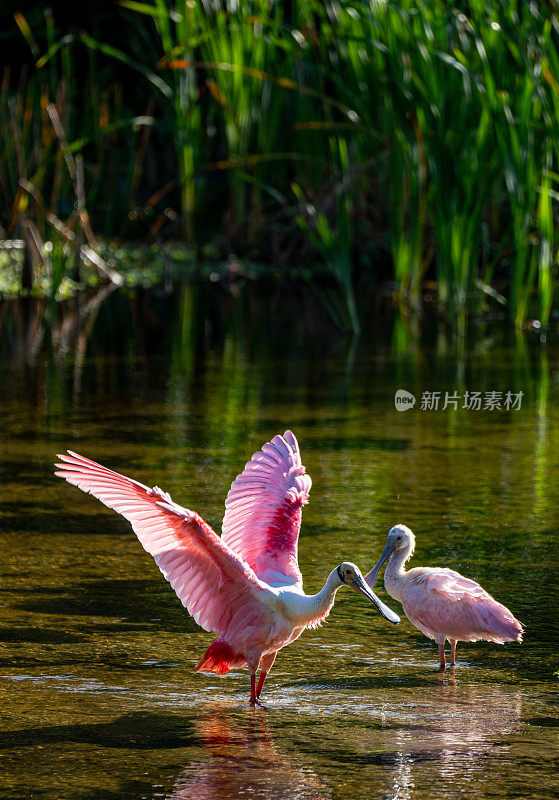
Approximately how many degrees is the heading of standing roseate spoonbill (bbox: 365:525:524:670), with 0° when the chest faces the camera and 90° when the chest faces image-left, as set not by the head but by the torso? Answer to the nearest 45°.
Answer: approximately 90°

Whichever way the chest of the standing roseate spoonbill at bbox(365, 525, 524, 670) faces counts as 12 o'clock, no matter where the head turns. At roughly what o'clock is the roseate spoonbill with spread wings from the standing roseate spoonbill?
The roseate spoonbill with spread wings is roughly at 11 o'clock from the standing roseate spoonbill.
